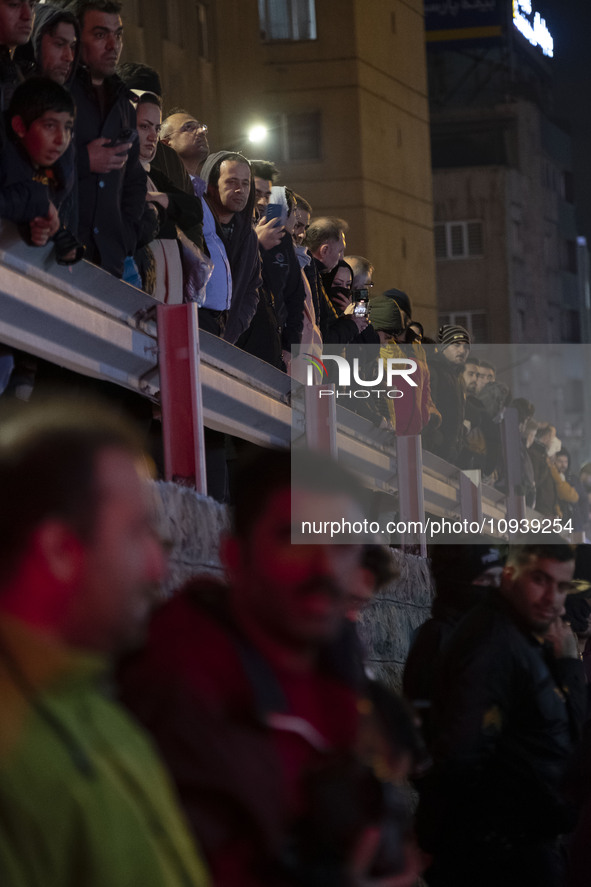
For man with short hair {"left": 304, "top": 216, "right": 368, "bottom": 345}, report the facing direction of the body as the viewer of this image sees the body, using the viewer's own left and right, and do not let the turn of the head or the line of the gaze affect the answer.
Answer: facing to the right of the viewer

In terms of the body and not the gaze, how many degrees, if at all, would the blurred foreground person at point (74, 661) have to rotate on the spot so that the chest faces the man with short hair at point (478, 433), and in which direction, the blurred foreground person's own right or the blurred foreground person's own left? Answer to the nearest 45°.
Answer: approximately 90° to the blurred foreground person's own left

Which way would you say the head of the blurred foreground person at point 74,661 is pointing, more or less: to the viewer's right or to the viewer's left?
to the viewer's right

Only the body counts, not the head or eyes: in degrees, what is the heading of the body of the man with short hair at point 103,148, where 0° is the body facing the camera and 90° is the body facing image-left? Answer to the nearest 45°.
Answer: approximately 315°

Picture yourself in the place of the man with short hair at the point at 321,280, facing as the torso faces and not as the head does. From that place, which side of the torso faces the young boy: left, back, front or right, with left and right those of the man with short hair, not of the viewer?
right
